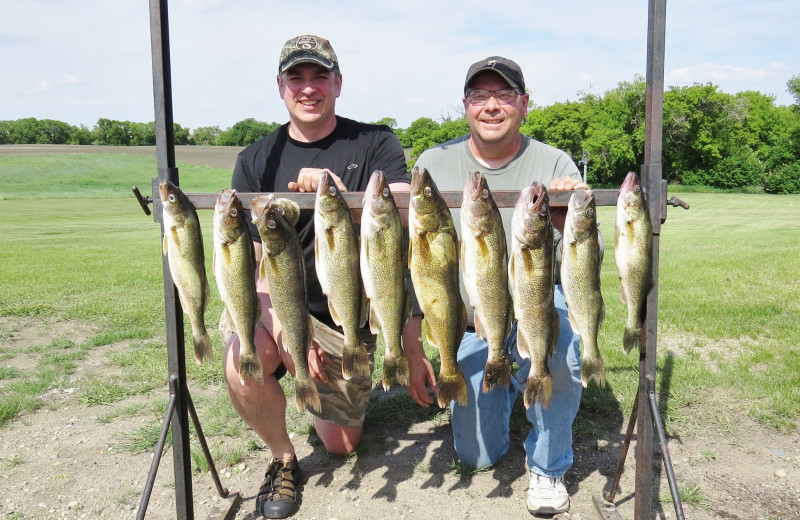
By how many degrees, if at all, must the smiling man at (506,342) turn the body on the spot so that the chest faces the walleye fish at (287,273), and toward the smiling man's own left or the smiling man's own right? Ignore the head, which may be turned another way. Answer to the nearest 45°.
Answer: approximately 45° to the smiling man's own right

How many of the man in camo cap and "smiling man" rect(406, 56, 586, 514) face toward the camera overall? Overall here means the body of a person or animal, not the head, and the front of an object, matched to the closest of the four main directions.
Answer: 2

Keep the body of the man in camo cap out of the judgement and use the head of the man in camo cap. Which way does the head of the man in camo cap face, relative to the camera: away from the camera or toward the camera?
toward the camera

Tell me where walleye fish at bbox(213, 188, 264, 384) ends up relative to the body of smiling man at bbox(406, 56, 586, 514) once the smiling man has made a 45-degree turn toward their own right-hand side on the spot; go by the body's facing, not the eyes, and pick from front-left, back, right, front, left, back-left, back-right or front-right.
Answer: front

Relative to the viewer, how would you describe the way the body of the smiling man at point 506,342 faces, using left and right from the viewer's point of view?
facing the viewer

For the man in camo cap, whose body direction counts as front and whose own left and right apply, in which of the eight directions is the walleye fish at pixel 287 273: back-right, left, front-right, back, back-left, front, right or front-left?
front

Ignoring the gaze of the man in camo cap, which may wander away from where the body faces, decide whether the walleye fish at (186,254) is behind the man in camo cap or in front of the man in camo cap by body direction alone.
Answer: in front

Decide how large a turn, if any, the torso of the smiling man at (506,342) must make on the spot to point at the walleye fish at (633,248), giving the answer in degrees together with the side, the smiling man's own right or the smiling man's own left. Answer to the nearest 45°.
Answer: approximately 45° to the smiling man's own left

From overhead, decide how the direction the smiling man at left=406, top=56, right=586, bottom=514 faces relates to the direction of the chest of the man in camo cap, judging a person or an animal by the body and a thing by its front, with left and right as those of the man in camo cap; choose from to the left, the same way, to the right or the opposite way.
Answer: the same way

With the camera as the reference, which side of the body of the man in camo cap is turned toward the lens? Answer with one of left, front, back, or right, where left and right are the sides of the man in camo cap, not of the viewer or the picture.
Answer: front

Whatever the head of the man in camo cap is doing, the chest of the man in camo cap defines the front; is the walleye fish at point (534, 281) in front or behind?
in front

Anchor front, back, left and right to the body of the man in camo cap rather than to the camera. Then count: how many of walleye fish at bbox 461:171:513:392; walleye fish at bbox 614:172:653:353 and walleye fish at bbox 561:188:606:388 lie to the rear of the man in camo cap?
0

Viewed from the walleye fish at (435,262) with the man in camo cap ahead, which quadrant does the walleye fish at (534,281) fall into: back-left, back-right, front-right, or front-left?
back-right

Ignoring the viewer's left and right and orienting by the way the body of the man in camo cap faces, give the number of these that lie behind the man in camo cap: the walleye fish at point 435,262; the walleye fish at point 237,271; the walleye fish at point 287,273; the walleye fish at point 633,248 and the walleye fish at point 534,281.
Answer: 0

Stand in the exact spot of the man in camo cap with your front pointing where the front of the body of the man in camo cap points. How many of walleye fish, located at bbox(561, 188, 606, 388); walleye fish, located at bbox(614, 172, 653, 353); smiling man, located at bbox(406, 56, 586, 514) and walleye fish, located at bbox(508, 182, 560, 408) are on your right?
0

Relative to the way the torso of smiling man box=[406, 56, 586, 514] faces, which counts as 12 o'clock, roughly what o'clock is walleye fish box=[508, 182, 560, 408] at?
The walleye fish is roughly at 12 o'clock from the smiling man.

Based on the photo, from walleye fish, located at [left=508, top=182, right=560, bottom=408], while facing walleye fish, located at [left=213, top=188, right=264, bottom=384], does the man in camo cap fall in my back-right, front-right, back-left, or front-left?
front-right

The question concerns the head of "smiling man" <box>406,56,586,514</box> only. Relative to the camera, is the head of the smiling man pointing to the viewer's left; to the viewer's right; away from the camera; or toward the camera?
toward the camera
